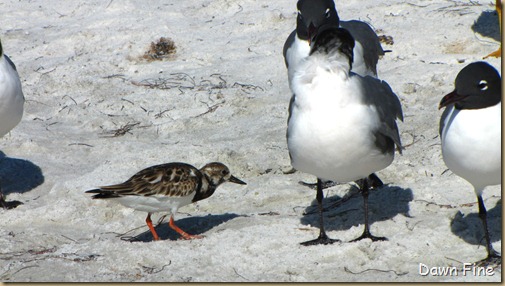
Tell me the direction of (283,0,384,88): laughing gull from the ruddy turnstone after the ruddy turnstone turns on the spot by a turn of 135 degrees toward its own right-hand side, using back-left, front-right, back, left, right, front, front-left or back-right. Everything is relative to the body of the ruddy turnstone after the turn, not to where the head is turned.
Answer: back

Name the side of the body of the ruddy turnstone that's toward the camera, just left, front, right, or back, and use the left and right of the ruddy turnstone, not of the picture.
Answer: right

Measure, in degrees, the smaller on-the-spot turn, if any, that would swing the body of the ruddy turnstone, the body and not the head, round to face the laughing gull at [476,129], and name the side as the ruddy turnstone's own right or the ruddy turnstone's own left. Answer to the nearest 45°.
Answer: approximately 45° to the ruddy turnstone's own right

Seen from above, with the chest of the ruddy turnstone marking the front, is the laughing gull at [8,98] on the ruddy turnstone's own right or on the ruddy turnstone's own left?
on the ruddy turnstone's own left
